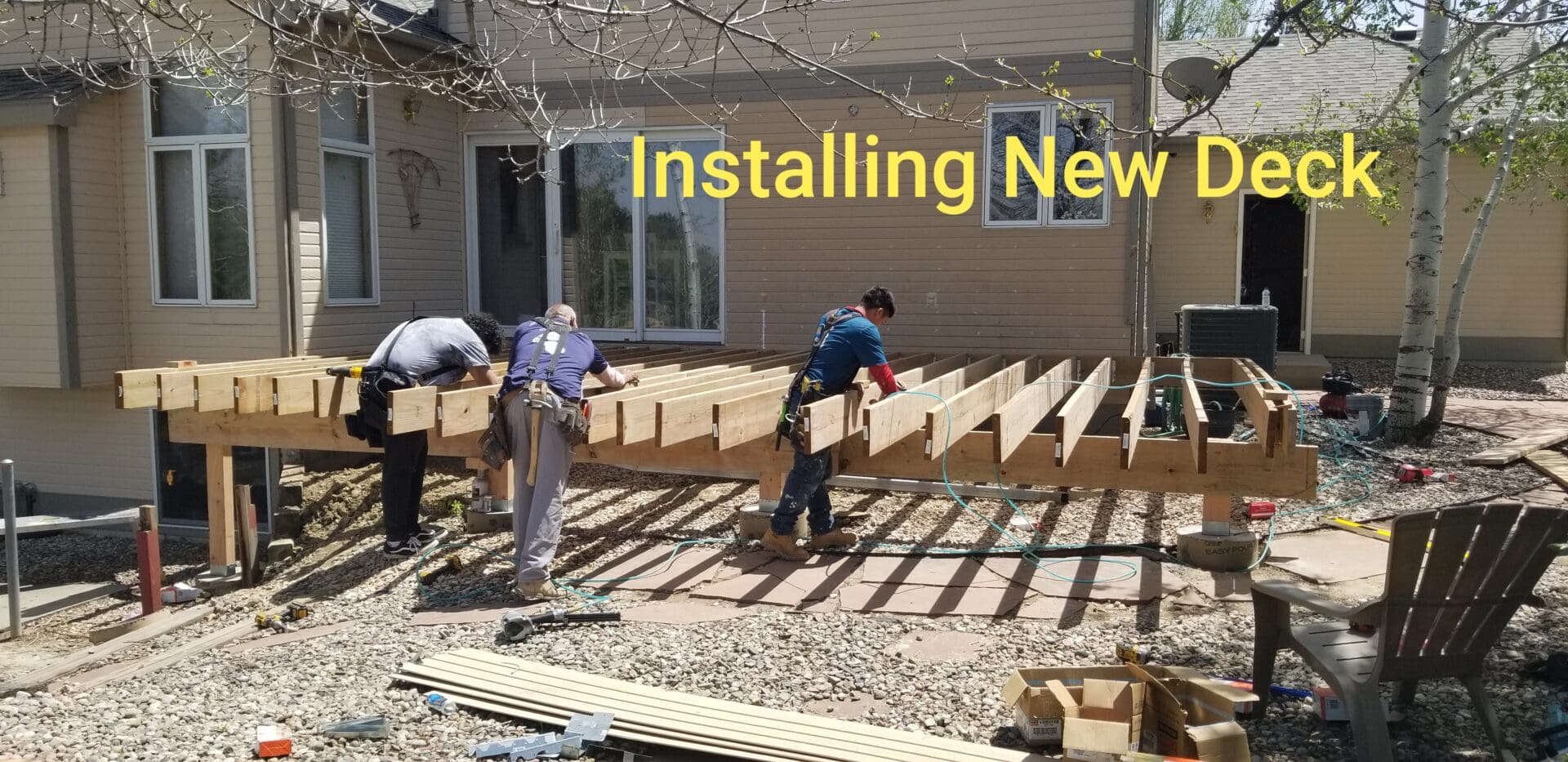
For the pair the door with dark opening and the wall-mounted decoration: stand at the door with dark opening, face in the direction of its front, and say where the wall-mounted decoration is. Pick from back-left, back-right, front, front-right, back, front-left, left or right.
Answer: front-right

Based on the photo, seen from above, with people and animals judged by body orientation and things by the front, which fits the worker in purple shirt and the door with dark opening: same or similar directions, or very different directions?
very different directions

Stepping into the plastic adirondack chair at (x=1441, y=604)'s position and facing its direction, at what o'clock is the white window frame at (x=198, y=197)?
The white window frame is roughly at 11 o'clock from the plastic adirondack chair.

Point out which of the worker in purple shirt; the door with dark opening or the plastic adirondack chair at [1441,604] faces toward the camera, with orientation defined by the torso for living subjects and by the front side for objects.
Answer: the door with dark opening

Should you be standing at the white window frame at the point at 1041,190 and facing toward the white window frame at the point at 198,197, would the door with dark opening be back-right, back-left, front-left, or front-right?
back-right

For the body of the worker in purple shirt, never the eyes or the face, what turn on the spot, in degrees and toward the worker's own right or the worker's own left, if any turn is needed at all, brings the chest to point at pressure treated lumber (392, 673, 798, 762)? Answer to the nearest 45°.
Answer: approximately 135° to the worker's own right

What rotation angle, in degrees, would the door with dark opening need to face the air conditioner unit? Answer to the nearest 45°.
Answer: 0° — it already faces it

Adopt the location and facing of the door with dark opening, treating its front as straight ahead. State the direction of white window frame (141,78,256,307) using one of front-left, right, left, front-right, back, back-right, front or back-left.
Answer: front-right

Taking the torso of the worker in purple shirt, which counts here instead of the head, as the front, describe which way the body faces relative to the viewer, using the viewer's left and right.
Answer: facing away from the viewer and to the right of the viewer

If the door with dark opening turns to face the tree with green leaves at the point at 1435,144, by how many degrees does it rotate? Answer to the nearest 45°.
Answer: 0° — it already faces it

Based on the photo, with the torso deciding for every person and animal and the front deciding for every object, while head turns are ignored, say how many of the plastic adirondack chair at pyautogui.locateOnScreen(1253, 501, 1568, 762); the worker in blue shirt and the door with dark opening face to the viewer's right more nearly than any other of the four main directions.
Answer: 1

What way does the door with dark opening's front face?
toward the camera

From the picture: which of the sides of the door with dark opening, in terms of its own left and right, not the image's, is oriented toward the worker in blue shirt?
front

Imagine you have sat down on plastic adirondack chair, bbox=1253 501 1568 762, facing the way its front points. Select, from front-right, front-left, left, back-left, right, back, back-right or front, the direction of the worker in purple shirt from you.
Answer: front-left

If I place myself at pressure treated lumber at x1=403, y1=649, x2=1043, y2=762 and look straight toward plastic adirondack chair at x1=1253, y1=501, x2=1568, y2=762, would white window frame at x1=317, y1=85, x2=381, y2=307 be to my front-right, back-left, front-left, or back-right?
back-left

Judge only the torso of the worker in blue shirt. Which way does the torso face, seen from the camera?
to the viewer's right

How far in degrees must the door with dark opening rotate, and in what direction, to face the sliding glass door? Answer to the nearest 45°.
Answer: approximately 45° to its right
